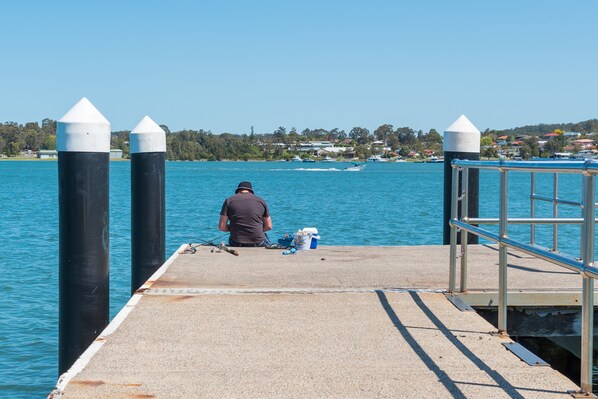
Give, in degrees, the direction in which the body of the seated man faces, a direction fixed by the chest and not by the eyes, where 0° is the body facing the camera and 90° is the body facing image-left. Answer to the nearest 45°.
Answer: approximately 180°

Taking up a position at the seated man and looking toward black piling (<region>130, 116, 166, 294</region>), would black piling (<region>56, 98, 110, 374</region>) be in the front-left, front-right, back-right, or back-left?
front-left

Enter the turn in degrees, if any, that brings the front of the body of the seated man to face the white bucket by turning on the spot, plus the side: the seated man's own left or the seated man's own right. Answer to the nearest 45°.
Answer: approximately 135° to the seated man's own right

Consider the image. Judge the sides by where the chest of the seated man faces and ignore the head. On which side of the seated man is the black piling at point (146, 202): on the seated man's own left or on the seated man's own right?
on the seated man's own left

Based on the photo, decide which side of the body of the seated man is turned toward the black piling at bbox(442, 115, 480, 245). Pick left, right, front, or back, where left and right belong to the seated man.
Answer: right

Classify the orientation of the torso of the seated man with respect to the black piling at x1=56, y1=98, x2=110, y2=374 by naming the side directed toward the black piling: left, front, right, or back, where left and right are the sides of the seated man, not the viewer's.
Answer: back
